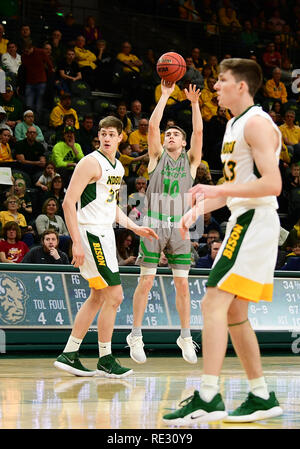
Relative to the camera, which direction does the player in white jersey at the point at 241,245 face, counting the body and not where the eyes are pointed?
to the viewer's left

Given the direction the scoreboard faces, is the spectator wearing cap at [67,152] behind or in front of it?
behind

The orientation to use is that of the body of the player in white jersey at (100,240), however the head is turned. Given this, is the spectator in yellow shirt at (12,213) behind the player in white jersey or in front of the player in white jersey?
behind

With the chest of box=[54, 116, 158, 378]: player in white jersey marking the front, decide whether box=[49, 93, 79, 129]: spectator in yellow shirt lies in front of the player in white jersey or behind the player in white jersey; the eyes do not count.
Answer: behind

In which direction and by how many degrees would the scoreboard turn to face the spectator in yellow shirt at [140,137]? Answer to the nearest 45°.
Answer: approximately 180°

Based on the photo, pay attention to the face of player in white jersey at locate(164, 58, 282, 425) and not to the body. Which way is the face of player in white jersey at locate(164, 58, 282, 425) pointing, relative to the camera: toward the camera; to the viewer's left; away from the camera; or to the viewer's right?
to the viewer's left
